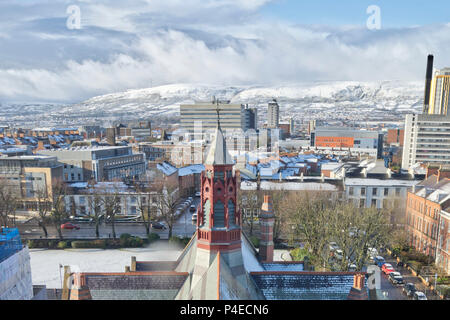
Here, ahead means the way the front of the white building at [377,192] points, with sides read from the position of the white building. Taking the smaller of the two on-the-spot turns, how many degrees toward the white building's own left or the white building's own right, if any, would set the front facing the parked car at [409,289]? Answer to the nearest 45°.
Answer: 0° — it already faces it

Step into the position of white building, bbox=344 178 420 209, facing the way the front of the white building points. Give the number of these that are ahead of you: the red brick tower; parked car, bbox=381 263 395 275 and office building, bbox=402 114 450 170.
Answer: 2

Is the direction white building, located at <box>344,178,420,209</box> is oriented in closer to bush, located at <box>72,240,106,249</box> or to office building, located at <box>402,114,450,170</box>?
the bush

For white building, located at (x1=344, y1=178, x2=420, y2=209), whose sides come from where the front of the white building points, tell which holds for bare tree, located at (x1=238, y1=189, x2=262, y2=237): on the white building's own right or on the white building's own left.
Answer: on the white building's own right

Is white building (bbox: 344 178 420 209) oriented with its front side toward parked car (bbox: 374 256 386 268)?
yes

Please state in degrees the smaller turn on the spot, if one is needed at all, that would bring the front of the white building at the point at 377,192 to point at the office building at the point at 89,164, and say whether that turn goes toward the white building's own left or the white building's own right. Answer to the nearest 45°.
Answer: approximately 90° to the white building's own right

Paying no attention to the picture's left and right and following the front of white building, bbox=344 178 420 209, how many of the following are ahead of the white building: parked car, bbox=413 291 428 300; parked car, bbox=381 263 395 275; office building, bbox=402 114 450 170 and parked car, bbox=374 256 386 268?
3

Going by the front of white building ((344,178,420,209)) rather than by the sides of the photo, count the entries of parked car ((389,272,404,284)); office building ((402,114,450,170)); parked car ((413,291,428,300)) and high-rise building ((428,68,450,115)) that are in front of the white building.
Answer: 2

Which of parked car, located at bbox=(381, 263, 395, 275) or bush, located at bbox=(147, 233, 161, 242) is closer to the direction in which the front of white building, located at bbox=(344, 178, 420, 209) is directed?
the parked car

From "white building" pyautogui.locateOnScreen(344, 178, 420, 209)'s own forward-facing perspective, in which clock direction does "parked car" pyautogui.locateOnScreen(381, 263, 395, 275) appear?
The parked car is roughly at 12 o'clock from the white building.

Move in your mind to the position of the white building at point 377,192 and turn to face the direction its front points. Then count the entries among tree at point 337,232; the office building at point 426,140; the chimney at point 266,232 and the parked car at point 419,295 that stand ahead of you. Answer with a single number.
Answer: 3

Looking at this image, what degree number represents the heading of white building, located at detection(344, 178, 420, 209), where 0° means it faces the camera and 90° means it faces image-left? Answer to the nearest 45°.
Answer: approximately 0°

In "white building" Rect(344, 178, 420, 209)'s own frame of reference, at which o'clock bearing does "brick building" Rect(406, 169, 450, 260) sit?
The brick building is roughly at 11 o'clock from the white building.

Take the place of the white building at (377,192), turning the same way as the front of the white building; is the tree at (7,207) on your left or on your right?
on your right

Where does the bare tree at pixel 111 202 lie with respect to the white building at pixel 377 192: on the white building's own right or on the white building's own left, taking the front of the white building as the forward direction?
on the white building's own right

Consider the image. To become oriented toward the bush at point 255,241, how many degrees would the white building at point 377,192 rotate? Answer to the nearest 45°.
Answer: approximately 45° to its right

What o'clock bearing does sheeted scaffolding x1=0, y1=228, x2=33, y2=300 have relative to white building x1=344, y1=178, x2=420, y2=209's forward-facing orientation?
The sheeted scaffolding is roughly at 1 o'clock from the white building.
